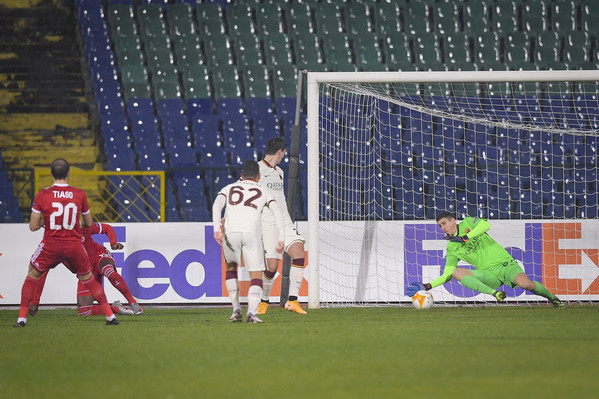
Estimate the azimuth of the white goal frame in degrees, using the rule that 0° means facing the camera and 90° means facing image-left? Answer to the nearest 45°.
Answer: approximately 0°

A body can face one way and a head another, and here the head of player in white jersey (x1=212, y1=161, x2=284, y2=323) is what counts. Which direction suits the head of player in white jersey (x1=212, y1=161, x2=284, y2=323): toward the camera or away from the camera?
away from the camera

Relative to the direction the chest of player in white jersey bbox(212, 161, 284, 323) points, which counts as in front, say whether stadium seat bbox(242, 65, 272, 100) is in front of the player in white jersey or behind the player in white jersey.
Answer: in front

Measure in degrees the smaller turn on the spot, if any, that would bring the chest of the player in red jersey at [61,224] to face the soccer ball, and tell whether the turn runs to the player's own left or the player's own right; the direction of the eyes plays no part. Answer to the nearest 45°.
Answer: approximately 90° to the player's own right

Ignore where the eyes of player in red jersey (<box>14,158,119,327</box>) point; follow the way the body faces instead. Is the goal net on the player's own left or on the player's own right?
on the player's own right

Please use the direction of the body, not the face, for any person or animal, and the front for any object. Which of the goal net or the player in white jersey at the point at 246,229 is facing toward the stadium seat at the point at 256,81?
the player in white jersey

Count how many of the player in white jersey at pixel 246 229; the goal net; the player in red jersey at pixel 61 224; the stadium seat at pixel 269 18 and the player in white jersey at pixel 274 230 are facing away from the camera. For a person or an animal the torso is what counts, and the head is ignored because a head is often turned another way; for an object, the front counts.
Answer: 2

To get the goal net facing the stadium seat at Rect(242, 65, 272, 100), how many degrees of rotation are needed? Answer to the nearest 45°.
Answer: approximately 135° to its right

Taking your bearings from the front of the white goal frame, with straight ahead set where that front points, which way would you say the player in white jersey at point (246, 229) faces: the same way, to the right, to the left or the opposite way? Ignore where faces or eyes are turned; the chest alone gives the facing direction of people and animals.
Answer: the opposite way

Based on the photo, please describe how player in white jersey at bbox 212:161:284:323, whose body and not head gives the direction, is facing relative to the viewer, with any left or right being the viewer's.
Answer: facing away from the viewer

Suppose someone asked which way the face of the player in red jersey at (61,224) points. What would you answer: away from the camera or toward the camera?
away from the camera
